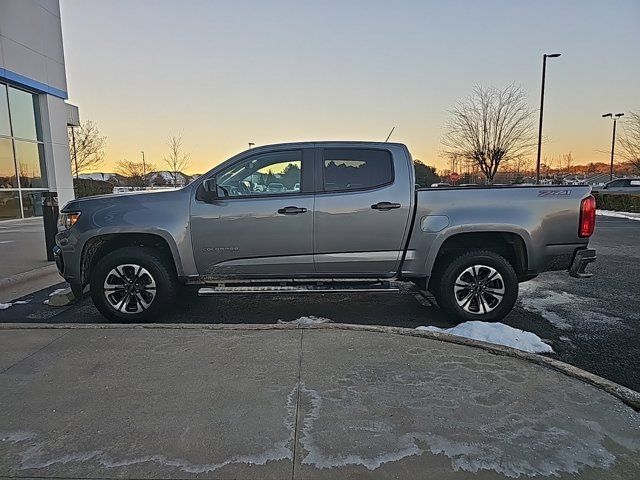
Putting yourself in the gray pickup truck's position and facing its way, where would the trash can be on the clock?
The trash can is roughly at 1 o'clock from the gray pickup truck.

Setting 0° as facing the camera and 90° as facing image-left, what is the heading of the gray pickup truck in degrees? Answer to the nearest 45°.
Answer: approximately 90°

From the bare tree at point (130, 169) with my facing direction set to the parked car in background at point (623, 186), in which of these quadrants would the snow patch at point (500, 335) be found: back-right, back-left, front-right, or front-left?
front-right

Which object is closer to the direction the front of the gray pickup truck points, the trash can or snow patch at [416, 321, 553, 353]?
the trash can

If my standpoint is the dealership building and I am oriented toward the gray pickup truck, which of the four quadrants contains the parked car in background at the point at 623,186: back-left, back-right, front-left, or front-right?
front-left

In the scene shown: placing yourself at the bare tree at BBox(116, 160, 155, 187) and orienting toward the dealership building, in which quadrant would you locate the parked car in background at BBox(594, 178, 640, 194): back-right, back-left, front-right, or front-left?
front-left

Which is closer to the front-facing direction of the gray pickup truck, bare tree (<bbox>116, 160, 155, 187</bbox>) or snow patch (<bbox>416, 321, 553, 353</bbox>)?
the bare tree

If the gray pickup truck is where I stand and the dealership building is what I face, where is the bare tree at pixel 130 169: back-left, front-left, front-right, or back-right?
front-right

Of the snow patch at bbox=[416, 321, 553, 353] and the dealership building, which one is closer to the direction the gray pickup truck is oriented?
the dealership building

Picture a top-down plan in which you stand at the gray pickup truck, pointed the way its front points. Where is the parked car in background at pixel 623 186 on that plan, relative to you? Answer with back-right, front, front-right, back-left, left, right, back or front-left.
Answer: back-right

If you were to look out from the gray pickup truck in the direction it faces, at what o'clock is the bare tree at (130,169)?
The bare tree is roughly at 2 o'clock from the gray pickup truck.

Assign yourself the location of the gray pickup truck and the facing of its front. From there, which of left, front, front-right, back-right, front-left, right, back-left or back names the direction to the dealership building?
front-right

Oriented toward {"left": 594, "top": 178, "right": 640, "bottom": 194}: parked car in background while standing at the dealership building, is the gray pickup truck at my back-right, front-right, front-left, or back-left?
front-right
